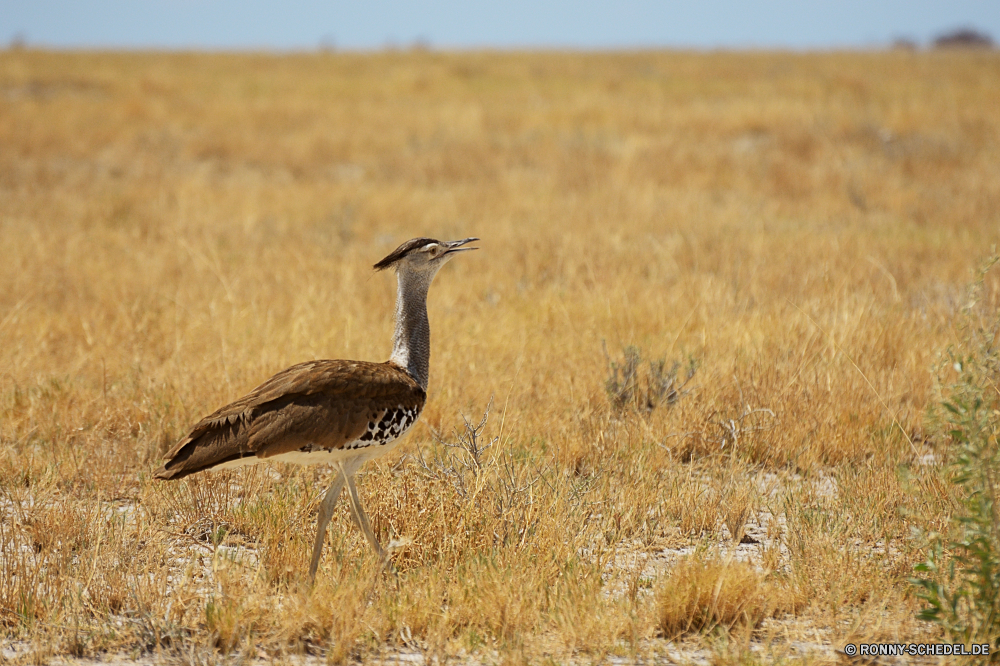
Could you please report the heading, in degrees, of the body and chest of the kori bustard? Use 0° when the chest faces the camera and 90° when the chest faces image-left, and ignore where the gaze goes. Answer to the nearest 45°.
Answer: approximately 270°

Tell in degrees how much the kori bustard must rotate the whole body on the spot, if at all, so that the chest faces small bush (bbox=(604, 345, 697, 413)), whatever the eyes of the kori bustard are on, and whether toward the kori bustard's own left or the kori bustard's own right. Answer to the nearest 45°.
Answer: approximately 45° to the kori bustard's own left

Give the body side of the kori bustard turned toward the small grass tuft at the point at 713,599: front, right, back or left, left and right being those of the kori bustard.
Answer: front
